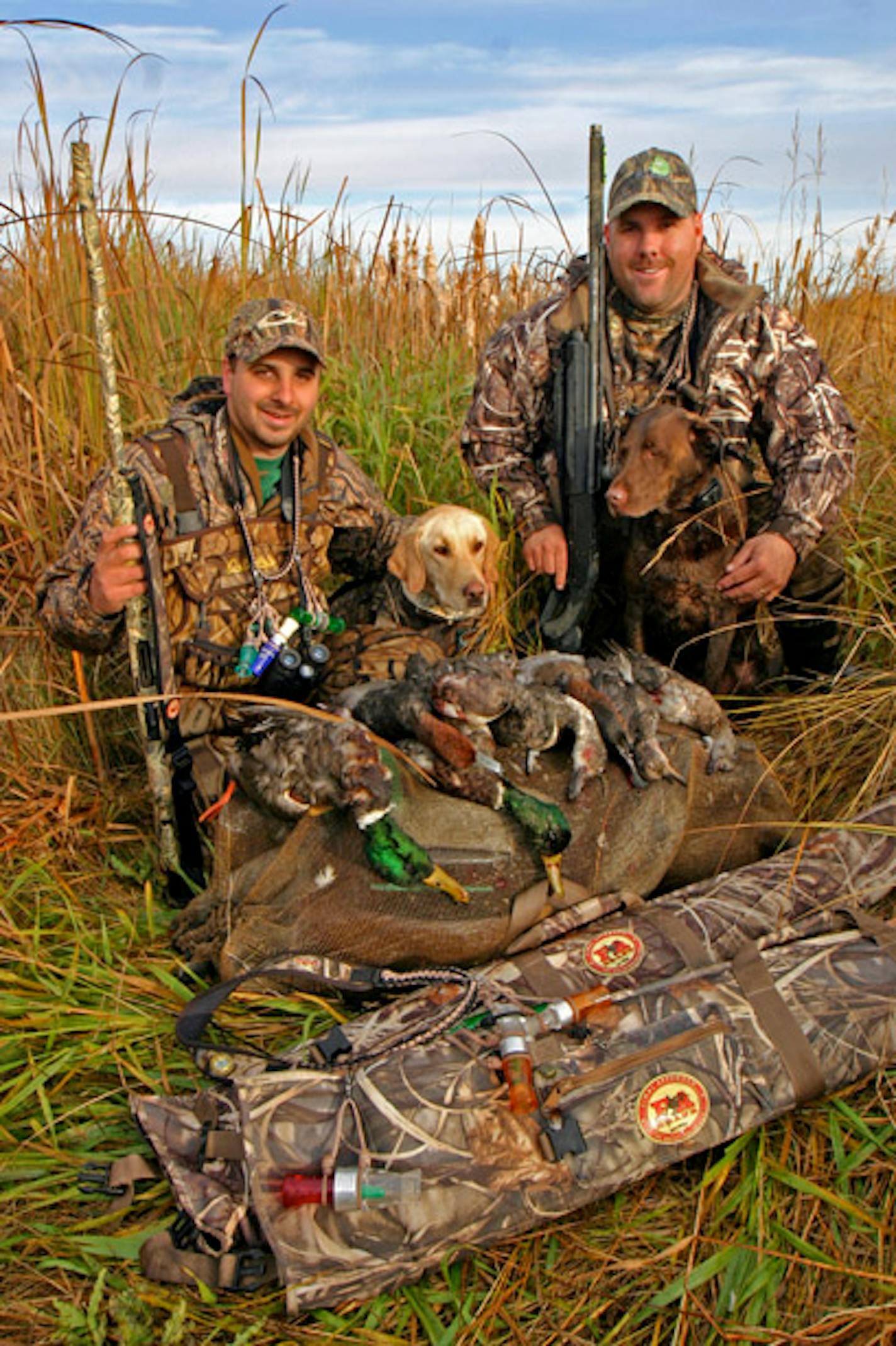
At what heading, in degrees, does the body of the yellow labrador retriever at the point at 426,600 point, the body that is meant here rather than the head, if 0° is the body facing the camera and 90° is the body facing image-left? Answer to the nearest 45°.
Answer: approximately 315°

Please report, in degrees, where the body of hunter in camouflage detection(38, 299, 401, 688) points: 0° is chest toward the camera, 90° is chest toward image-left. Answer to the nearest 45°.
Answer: approximately 315°

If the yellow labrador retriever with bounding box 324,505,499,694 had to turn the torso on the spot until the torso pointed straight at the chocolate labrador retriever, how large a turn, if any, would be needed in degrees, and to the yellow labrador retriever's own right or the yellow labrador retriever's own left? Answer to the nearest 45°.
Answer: approximately 45° to the yellow labrador retriever's own left

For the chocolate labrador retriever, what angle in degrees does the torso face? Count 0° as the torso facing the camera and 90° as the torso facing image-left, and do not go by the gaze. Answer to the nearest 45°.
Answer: approximately 45°

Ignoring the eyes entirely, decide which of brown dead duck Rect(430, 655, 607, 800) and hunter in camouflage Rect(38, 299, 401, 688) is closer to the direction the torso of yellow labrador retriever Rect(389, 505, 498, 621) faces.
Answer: the brown dead duck
